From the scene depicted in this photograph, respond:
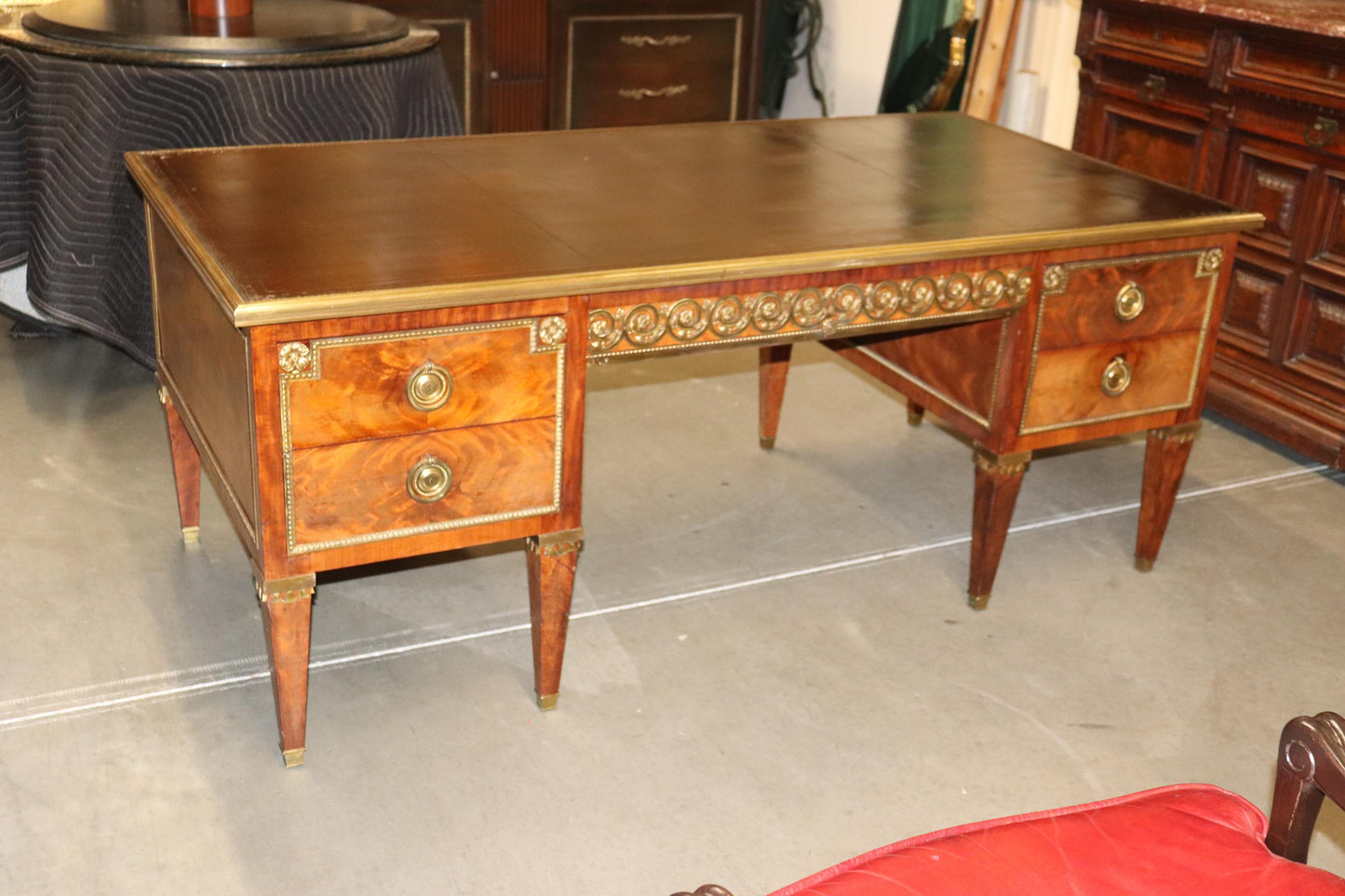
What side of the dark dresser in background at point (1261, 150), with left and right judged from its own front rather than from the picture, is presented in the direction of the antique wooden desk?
front

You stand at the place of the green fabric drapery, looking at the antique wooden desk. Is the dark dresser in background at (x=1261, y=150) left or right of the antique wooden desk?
left

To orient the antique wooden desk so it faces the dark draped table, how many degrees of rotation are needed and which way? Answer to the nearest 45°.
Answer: approximately 180°

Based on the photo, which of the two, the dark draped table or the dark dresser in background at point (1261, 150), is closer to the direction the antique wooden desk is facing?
the dark dresser in background

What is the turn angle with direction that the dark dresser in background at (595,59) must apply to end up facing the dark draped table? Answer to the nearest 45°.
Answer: approximately 45° to its right

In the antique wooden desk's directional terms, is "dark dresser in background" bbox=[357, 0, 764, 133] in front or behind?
behind

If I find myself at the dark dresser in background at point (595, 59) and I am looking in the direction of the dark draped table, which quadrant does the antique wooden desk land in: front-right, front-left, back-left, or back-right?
front-left

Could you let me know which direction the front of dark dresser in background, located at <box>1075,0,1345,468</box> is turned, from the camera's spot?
facing the viewer and to the left of the viewer

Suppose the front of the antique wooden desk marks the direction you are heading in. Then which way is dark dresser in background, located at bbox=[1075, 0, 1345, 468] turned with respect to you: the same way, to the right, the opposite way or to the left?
to the right

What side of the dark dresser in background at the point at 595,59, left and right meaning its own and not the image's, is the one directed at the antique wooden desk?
front

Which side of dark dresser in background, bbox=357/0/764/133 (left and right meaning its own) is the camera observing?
front

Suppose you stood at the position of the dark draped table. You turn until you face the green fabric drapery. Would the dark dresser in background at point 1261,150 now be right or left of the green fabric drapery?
right

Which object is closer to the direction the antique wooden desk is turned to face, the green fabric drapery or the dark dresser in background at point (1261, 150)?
the dark dresser in background

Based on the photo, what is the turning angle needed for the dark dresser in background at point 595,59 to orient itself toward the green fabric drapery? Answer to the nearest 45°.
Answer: approximately 90° to its left

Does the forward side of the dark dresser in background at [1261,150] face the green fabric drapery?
no

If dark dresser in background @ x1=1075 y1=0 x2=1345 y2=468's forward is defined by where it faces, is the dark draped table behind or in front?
in front

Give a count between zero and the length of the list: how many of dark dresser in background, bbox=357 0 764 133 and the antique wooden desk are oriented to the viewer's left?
0

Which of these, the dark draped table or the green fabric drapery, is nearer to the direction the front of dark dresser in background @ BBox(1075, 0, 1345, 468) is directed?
the dark draped table
